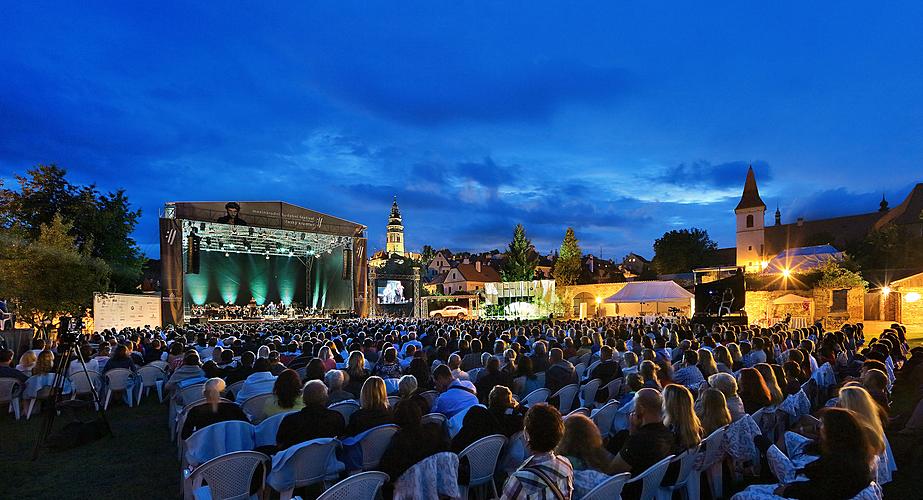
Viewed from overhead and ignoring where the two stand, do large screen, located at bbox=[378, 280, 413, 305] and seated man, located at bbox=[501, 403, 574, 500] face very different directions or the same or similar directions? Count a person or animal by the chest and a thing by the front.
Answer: very different directions

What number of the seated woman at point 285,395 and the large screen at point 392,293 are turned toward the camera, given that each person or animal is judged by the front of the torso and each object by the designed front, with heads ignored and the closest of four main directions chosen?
1

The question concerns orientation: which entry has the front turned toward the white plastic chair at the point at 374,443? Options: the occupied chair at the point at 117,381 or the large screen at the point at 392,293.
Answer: the large screen

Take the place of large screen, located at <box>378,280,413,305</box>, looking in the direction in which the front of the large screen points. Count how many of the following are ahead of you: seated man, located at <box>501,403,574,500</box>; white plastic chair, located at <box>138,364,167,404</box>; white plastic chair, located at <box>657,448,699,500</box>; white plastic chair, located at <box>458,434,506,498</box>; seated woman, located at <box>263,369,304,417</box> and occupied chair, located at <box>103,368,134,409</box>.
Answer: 6

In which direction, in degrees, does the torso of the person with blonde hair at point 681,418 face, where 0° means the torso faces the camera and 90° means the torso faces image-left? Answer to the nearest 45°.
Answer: approximately 135°

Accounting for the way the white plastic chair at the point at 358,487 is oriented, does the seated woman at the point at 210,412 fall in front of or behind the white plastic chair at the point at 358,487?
in front

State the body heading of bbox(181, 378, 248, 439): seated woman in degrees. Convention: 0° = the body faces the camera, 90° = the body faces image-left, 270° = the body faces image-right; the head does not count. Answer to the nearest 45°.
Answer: approximately 180°

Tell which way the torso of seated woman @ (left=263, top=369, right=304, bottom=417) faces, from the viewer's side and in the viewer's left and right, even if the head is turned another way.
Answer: facing away from the viewer

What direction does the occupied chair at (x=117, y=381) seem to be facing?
away from the camera

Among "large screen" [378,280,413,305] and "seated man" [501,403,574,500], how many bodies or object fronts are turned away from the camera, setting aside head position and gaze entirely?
1

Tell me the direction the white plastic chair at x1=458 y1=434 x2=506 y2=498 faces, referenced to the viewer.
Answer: facing away from the viewer and to the left of the viewer

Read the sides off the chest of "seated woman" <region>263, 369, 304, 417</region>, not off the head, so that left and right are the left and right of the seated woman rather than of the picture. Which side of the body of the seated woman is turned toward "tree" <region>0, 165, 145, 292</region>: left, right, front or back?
front

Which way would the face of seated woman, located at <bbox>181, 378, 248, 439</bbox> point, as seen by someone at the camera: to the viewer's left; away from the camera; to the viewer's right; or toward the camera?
away from the camera

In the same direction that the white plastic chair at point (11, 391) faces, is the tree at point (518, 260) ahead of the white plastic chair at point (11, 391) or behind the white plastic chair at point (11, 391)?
ahead

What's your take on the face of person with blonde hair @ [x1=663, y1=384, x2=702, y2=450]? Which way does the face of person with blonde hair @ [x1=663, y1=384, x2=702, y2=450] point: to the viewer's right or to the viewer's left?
to the viewer's left

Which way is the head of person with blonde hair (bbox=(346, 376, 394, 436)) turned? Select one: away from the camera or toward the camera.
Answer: away from the camera

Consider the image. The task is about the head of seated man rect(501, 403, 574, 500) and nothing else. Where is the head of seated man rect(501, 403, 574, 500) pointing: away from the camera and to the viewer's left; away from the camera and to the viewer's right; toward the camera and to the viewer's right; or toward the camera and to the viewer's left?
away from the camera and to the viewer's left

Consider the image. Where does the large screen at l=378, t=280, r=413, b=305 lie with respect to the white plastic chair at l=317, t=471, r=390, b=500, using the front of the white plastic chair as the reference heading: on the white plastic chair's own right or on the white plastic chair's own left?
on the white plastic chair's own right
